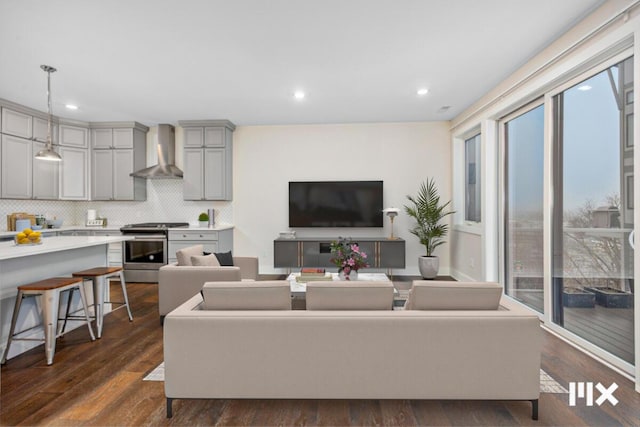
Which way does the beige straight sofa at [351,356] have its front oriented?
away from the camera

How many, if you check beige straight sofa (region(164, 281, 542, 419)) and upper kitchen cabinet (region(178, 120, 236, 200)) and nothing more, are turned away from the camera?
1

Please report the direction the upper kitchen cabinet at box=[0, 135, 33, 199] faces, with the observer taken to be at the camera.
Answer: facing the viewer and to the right of the viewer

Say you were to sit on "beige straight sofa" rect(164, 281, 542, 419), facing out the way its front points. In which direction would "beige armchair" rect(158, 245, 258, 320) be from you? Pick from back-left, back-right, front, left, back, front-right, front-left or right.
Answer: front-left

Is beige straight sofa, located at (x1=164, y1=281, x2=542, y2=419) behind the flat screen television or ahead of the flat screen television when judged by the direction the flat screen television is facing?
ahead

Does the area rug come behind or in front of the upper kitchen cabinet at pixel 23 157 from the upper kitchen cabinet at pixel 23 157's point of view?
in front

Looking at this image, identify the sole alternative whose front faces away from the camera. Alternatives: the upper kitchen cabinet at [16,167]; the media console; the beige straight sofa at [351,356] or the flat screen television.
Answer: the beige straight sofa

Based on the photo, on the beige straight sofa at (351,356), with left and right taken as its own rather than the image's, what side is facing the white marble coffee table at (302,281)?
front

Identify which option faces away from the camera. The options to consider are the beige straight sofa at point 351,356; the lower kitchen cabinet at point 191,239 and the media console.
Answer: the beige straight sofa

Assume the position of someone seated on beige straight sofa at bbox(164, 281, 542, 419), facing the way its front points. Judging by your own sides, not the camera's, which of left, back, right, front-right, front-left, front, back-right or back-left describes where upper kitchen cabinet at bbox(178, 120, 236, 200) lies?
front-left

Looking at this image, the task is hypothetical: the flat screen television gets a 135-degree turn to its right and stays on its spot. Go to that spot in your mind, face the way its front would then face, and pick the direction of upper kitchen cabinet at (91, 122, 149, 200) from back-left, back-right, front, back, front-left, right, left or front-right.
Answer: front-left

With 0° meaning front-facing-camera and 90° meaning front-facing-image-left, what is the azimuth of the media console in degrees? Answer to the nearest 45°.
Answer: approximately 0°

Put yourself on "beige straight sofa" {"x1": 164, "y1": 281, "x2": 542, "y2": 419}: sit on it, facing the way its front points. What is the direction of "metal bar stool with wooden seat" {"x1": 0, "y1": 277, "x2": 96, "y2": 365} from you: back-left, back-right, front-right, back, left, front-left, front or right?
left

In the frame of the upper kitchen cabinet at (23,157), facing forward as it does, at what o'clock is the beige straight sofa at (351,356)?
The beige straight sofa is roughly at 1 o'clock from the upper kitchen cabinet.

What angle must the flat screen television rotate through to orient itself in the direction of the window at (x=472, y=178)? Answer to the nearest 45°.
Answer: approximately 90° to its left
